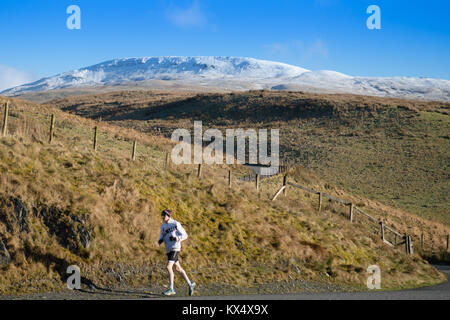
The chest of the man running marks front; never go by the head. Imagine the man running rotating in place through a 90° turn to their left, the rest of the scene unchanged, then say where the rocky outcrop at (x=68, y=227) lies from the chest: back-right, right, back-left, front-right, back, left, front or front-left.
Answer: back

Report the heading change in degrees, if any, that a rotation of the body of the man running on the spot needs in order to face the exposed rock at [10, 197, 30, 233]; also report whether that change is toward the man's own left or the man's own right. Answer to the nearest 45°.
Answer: approximately 90° to the man's own right

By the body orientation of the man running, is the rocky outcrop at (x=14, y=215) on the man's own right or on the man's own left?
on the man's own right

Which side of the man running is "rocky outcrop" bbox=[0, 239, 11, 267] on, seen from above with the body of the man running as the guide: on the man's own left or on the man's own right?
on the man's own right
